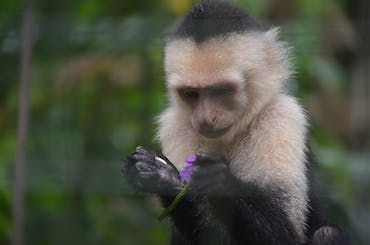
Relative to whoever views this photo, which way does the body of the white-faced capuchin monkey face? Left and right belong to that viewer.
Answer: facing the viewer and to the left of the viewer

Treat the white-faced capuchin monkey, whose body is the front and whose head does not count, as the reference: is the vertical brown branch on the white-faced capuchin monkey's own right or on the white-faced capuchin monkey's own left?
on the white-faced capuchin monkey's own right
